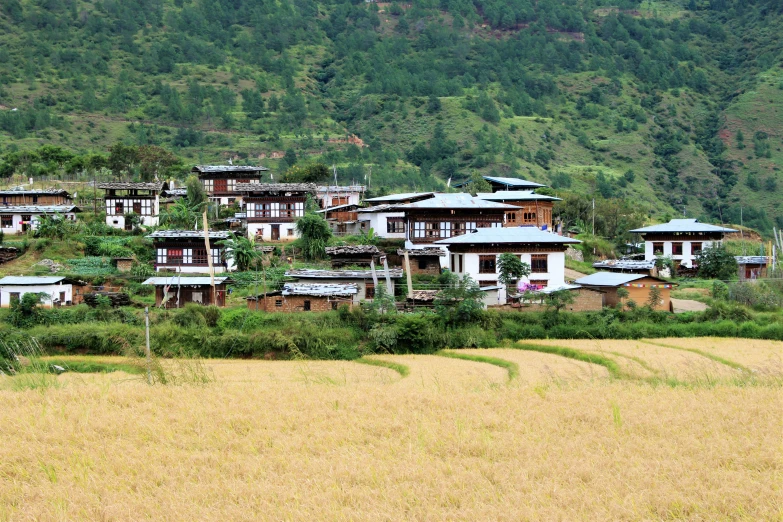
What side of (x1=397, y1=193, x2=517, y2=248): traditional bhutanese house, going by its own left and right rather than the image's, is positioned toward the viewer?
front

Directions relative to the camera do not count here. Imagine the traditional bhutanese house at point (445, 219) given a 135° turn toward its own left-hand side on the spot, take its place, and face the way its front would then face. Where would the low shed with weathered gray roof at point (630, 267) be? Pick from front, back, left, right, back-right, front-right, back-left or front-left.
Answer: front-right

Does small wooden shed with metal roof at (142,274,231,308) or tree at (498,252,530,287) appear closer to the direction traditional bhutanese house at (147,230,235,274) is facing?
the small wooden shed with metal roof

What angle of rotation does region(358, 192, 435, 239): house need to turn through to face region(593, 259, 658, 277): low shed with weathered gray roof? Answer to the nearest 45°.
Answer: approximately 90° to its left

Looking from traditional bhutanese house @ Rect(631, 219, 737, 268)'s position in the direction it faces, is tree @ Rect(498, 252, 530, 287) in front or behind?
in front

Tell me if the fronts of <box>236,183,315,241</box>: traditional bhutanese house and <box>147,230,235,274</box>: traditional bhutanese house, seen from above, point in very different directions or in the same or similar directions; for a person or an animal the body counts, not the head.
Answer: same or similar directions

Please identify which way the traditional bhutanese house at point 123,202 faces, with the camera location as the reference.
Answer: facing the viewer

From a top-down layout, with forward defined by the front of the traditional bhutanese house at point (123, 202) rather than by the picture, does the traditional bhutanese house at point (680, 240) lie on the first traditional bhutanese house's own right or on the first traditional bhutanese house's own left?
on the first traditional bhutanese house's own left

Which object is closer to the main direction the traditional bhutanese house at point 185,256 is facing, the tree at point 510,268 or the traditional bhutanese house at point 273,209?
the tree

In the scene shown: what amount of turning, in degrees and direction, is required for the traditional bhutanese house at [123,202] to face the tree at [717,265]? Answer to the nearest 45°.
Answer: approximately 45° to its left

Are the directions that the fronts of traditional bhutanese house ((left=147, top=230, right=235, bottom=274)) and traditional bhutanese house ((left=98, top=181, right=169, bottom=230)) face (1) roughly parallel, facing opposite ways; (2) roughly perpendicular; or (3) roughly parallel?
roughly parallel

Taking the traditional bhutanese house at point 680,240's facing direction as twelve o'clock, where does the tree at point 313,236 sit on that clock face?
The tree is roughly at 2 o'clock from the traditional bhutanese house.
